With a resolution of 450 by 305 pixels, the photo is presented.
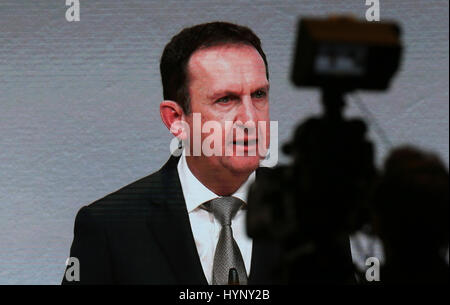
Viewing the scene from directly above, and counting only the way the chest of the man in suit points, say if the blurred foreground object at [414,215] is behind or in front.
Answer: in front

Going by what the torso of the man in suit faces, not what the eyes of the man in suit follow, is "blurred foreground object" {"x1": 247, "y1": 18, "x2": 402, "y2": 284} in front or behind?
in front

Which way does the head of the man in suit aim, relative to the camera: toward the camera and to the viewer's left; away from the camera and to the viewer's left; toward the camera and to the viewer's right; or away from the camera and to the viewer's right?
toward the camera and to the viewer's right

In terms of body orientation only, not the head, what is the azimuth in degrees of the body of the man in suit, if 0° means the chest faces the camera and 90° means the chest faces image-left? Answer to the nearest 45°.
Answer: approximately 315°
